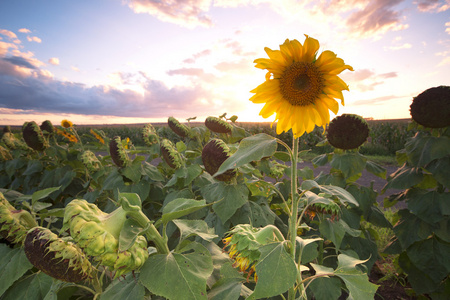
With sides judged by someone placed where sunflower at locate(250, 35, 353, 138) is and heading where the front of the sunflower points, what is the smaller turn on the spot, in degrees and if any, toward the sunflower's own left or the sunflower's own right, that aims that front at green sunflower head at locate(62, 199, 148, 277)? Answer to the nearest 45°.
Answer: approximately 45° to the sunflower's own right

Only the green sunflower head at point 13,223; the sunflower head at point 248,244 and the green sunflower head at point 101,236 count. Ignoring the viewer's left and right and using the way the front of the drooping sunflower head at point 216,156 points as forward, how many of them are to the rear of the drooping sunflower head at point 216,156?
0

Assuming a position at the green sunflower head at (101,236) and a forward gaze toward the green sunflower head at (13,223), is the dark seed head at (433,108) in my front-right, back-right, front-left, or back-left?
back-right

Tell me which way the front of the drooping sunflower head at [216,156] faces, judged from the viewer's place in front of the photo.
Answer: facing the viewer and to the left of the viewer

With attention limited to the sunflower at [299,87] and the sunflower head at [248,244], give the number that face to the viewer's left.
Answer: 1

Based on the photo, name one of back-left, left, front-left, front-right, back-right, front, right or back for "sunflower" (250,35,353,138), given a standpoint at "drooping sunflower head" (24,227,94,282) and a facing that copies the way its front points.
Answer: back-left

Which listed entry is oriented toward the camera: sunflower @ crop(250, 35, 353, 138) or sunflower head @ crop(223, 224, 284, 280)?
the sunflower

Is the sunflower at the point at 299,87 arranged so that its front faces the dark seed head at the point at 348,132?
no

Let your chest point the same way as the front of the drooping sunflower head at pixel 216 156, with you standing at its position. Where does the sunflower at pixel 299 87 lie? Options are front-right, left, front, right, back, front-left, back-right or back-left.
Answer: left

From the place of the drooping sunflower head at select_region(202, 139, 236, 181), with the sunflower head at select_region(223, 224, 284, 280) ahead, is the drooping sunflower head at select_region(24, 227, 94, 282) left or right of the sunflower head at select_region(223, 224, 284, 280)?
right

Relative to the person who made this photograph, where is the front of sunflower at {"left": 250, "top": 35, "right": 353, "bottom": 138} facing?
facing the viewer

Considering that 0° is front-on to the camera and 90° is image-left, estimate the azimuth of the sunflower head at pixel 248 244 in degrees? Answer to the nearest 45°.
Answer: approximately 90°

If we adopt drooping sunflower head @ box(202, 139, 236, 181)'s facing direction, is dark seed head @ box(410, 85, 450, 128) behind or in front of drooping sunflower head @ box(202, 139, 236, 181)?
behind
